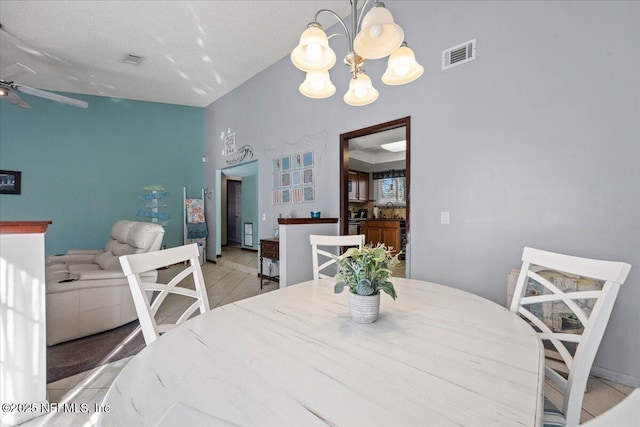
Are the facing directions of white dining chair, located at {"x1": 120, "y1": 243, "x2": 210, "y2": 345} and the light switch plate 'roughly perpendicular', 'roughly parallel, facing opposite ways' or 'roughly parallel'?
roughly perpendicular

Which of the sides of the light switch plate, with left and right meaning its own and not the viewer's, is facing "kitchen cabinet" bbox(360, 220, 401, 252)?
back

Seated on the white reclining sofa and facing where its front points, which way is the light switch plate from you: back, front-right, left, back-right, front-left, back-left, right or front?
back-left

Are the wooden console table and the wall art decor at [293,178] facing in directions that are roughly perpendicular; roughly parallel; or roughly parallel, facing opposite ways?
roughly parallel

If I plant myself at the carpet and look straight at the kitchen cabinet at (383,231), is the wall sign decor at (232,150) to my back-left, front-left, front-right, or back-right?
front-left

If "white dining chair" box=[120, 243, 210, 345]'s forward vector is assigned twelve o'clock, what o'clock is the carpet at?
The carpet is roughly at 7 o'clock from the white dining chair.

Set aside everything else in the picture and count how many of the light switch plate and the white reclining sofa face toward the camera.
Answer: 1

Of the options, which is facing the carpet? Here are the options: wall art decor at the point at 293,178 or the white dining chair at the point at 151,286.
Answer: the wall art decor

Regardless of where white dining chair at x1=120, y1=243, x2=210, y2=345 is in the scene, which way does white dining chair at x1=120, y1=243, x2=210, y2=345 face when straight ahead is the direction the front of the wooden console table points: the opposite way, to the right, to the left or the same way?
to the left

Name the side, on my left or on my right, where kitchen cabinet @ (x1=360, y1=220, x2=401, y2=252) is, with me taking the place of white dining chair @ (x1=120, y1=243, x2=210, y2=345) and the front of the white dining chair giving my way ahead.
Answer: on my left

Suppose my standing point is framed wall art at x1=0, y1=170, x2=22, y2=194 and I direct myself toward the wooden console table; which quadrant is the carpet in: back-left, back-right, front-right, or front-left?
front-right
